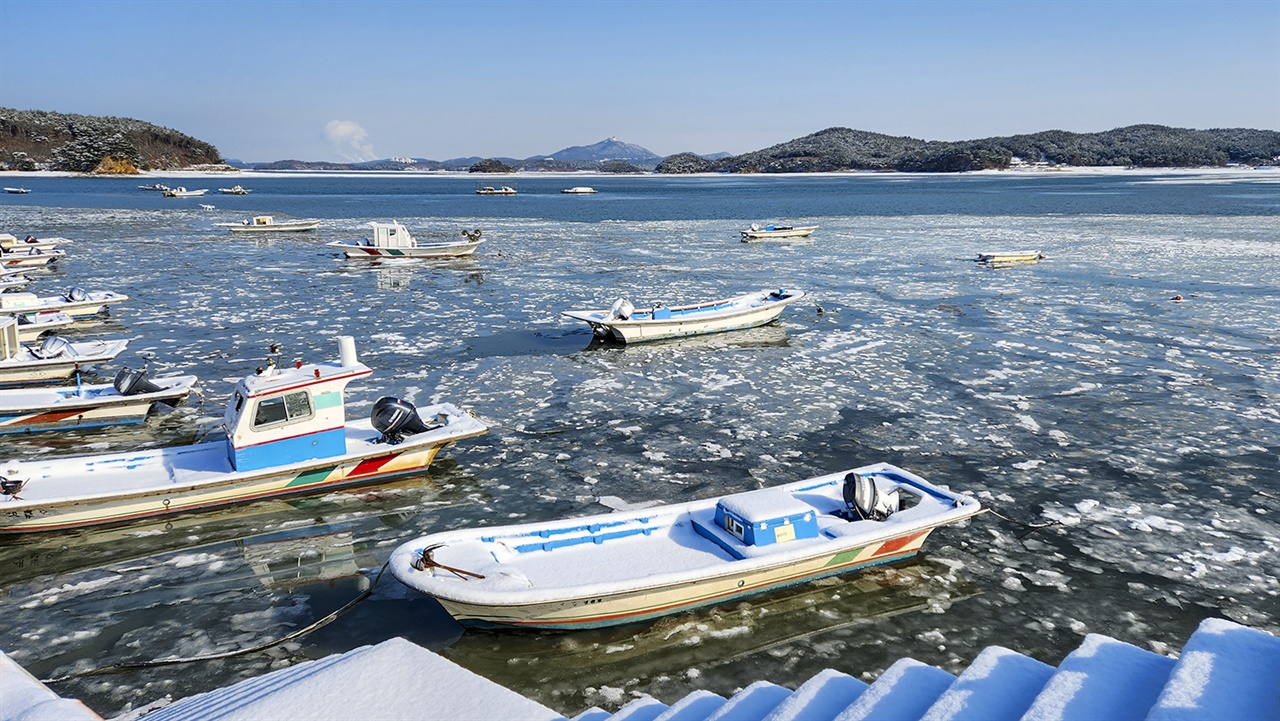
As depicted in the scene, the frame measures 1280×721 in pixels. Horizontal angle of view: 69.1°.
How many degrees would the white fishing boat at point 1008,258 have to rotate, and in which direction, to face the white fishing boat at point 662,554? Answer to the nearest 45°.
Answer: approximately 90° to its right

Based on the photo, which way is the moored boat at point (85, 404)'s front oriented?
to the viewer's left

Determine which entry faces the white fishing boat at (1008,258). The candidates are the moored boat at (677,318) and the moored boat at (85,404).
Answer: the moored boat at (677,318)

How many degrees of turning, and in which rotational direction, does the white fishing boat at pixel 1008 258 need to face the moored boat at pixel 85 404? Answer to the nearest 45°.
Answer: approximately 135° to its right

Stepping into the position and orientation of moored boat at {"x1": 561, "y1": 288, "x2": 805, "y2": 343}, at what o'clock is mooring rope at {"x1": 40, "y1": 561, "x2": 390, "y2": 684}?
The mooring rope is roughly at 5 o'clock from the moored boat.

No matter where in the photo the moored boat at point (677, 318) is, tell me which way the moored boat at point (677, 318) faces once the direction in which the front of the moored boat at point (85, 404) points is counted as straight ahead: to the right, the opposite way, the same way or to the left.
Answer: the opposite way

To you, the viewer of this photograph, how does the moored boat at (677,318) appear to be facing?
facing away from the viewer and to the right of the viewer

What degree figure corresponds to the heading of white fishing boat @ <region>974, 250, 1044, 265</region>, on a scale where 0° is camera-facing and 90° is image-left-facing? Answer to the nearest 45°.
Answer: approximately 270°

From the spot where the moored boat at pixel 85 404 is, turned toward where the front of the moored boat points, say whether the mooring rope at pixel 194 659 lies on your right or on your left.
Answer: on your left

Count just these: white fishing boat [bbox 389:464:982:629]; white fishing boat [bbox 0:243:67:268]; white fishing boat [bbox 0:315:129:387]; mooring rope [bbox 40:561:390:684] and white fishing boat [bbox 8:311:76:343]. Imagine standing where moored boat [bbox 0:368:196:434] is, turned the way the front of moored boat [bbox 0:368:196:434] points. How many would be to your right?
3

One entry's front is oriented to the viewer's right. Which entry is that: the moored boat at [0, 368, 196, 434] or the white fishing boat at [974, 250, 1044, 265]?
the white fishing boat

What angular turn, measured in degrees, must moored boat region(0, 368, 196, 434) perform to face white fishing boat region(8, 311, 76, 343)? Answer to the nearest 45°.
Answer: approximately 90° to its right

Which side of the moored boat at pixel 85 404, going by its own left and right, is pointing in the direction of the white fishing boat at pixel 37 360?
right

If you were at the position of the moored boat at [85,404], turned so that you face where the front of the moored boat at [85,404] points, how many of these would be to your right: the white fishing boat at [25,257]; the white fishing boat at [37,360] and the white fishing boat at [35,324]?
3
